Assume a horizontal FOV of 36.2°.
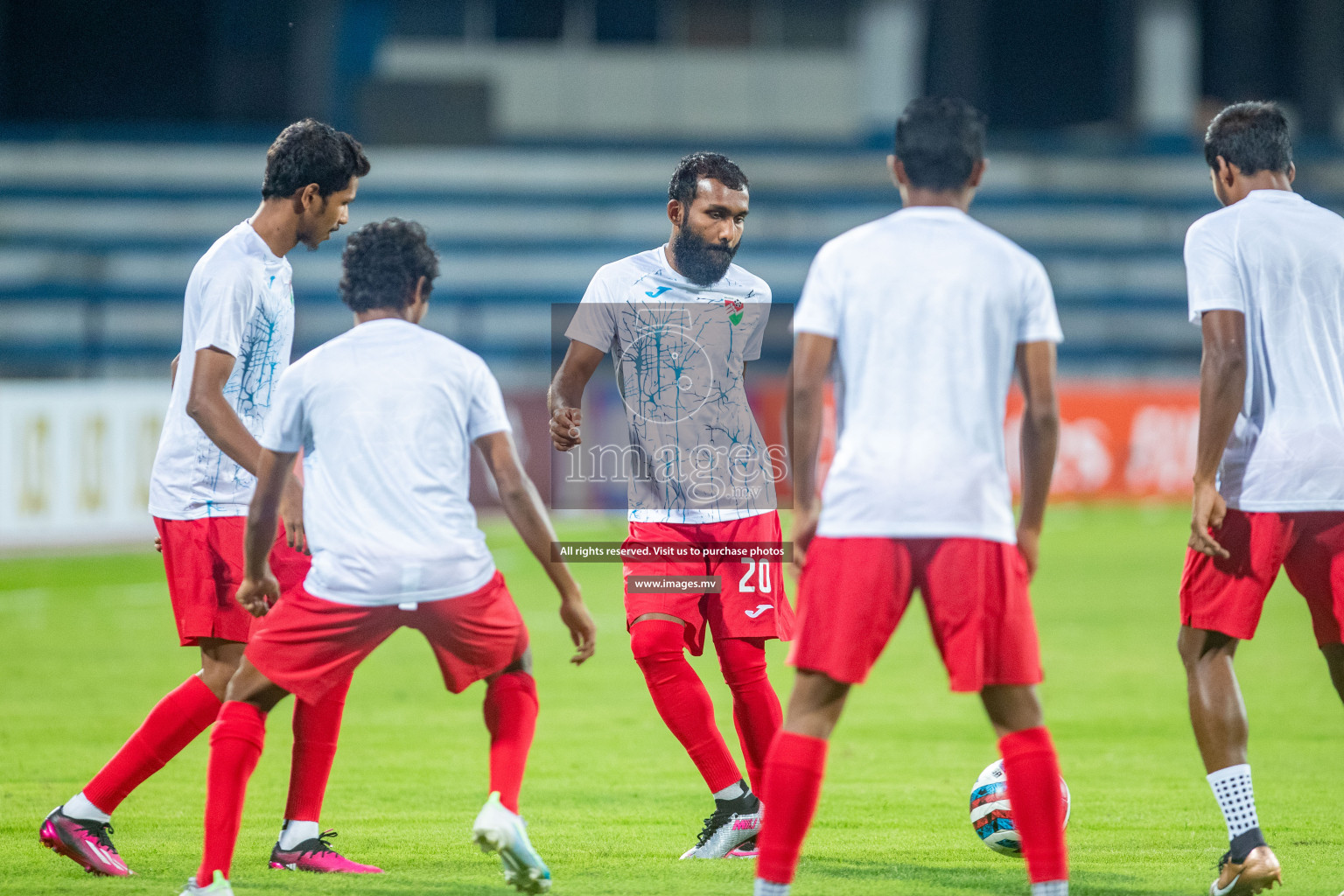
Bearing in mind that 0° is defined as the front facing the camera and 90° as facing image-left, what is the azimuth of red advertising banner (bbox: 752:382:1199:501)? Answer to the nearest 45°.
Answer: approximately 0°

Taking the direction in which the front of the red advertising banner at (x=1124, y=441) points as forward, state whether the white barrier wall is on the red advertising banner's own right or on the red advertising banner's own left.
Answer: on the red advertising banner's own right

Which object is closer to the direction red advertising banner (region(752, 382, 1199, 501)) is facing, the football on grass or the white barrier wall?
the football on grass

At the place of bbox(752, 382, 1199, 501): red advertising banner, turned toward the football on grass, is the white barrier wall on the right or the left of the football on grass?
right

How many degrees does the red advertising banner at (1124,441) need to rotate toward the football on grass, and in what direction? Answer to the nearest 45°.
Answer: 0° — it already faces it
